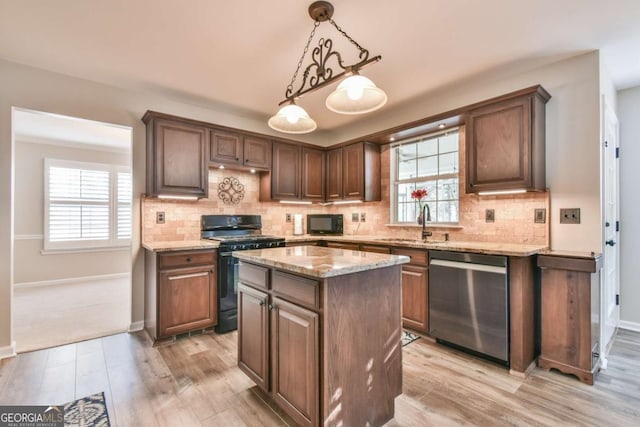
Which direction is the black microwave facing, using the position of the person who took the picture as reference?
facing the viewer

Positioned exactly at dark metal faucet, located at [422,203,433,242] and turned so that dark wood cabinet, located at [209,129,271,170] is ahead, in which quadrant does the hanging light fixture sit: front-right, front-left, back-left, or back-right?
front-left

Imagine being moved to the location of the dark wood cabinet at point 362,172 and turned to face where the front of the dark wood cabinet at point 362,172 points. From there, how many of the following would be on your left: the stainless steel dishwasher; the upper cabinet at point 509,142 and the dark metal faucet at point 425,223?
3

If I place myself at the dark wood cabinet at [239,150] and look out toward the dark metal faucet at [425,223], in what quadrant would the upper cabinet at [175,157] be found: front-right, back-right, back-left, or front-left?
back-right

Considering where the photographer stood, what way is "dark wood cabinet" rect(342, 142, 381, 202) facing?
facing the viewer and to the left of the viewer

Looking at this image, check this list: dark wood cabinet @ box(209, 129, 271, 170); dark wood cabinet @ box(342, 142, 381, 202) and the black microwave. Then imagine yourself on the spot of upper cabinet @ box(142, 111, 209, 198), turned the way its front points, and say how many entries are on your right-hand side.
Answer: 0

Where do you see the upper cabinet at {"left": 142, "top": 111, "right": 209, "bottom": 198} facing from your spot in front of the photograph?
facing the viewer and to the right of the viewer

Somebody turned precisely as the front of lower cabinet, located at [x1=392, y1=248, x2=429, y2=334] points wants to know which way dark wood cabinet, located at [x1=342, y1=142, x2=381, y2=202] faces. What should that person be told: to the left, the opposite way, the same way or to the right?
the same way

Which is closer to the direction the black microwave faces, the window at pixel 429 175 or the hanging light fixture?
the hanging light fixture

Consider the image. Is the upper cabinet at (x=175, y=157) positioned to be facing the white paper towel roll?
no

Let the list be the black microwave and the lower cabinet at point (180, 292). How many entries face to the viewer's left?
0

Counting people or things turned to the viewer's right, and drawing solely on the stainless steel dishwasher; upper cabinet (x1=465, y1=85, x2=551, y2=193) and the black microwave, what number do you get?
0
